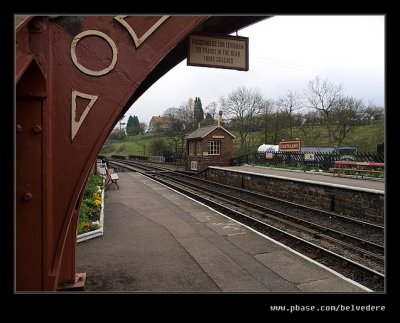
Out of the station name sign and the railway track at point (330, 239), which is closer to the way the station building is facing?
the railway track

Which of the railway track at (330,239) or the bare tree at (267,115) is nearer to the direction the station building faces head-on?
the railway track

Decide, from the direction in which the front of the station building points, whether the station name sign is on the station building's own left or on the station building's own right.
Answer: on the station building's own left

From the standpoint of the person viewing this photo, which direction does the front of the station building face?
facing the viewer and to the left of the viewer
